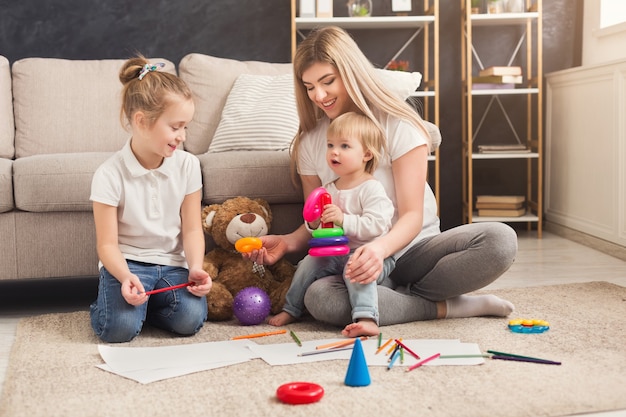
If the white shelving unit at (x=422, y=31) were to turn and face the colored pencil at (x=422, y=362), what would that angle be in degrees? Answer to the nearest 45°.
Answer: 0° — it already faces it

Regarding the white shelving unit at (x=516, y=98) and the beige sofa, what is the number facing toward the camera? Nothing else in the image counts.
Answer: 2

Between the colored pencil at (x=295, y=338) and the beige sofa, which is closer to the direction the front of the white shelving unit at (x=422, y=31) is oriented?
the colored pencil

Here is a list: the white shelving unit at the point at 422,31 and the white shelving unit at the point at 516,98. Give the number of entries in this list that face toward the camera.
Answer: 2

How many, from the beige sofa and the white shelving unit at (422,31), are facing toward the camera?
2

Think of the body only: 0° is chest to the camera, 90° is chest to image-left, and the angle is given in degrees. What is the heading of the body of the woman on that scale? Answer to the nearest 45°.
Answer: approximately 45°

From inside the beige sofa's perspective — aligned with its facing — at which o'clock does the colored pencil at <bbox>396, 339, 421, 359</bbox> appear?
The colored pencil is roughly at 11 o'clock from the beige sofa.

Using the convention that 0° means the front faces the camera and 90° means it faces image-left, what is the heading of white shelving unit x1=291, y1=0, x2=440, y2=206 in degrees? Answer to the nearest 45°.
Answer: approximately 0°
